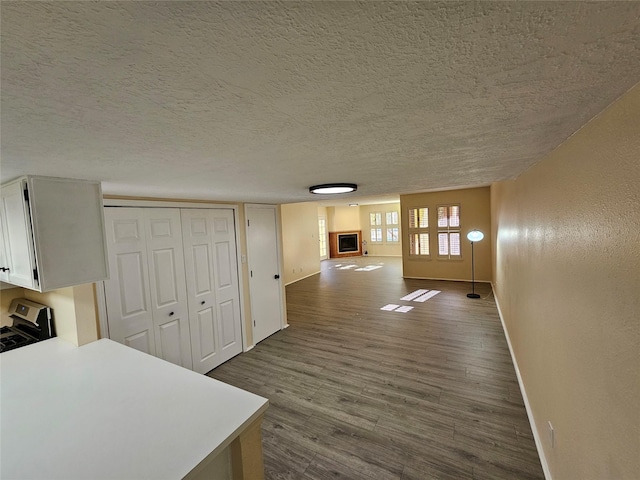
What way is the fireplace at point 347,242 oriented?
toward the camera

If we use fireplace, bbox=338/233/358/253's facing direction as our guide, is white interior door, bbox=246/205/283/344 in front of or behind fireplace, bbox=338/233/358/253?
in front

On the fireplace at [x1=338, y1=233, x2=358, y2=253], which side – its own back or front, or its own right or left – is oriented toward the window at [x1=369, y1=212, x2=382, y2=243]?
left

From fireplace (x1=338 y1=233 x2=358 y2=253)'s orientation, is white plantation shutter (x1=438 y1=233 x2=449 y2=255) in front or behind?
in front
